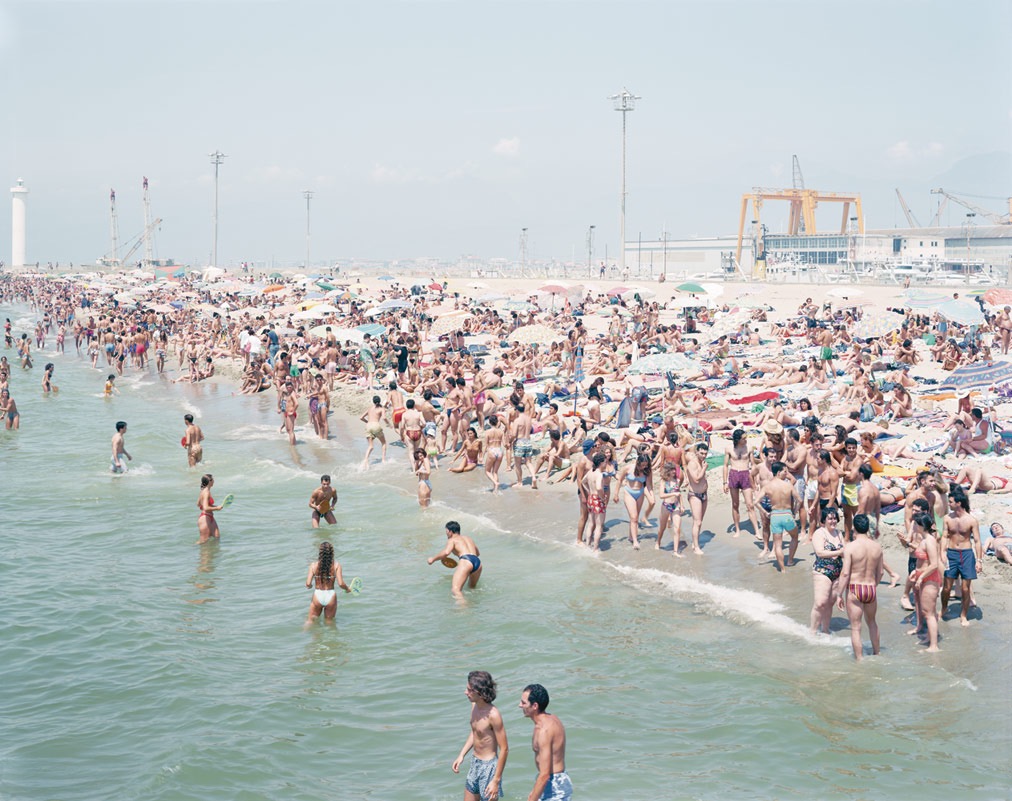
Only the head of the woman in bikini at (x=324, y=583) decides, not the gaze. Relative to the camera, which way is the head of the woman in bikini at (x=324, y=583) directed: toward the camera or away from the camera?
away from the camera

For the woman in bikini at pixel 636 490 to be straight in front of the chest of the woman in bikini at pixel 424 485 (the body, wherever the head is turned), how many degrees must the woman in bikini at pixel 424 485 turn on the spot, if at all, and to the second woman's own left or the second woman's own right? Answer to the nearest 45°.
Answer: approximately 90° to the second woman's own left

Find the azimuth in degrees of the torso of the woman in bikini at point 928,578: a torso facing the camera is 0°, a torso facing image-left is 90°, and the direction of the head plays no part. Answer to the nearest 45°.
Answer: approximately 90°

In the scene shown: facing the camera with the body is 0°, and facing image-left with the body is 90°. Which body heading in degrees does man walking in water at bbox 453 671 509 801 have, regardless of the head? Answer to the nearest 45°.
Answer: approximately 45°

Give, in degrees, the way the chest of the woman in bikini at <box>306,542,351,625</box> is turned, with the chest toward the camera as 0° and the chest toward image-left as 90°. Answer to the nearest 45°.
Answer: approximately 180°

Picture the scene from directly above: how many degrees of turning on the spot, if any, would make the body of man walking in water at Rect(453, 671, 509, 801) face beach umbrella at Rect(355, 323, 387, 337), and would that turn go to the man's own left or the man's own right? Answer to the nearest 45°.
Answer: approximately 135° to the man's own right

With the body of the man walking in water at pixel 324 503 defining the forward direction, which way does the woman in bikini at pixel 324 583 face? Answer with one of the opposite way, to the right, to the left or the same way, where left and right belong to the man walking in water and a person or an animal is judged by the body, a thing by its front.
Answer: the opposite way
